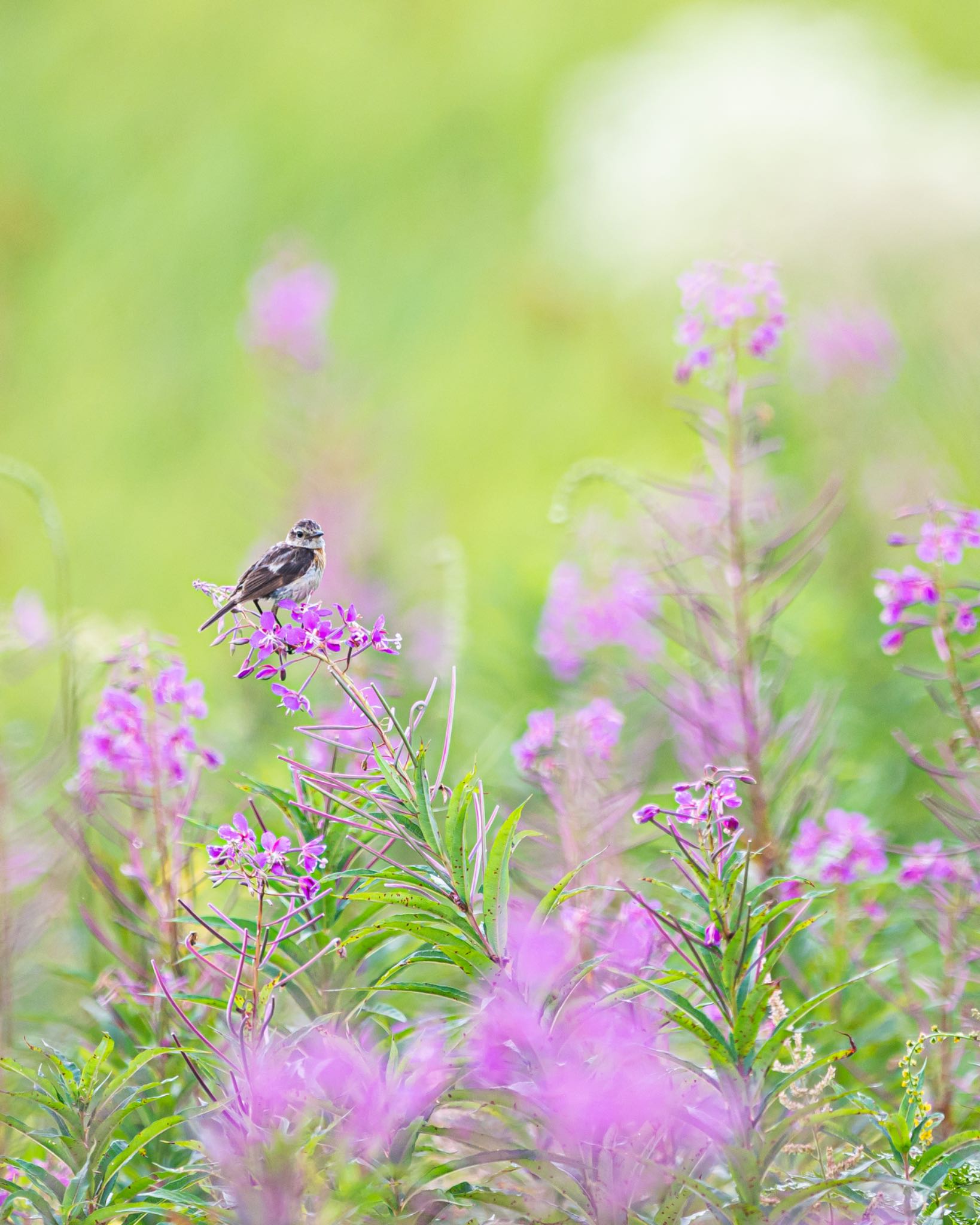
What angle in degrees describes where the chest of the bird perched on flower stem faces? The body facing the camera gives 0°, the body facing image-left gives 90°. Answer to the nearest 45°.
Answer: approximately 270°

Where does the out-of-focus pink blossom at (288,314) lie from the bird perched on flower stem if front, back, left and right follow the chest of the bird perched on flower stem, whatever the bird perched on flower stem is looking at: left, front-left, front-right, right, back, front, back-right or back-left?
left

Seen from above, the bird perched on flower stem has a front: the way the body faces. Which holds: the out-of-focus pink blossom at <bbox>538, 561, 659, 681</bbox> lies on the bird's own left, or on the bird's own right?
on the bird's own left
